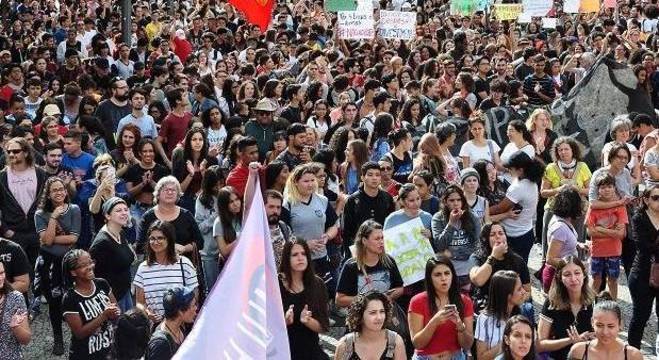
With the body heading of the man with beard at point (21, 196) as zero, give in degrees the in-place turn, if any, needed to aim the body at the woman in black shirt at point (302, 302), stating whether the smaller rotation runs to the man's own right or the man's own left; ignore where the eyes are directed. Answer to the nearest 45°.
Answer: approximately 45° to the man's own left

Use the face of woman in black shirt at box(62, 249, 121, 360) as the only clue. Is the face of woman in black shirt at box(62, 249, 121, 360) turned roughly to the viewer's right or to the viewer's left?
to the viewer's right

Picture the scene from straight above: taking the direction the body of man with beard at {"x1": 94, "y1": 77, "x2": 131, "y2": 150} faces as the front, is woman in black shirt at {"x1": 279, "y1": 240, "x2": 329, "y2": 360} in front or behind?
in front

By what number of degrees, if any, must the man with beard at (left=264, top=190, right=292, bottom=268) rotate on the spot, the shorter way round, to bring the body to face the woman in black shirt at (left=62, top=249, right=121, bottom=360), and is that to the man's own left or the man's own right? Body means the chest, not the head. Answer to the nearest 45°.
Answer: approximately 45° to the man's own right

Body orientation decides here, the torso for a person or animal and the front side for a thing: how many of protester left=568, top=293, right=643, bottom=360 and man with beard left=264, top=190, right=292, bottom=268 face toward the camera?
2

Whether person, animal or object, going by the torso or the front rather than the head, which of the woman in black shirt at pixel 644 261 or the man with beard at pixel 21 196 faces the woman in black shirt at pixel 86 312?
the man with beard

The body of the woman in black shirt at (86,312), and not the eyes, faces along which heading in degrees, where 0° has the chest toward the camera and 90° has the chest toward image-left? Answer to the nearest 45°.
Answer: approximately 315°

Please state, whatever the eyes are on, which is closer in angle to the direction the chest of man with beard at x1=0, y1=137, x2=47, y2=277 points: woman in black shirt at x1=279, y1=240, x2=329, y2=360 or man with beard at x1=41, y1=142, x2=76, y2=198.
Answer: the woman in black shirt

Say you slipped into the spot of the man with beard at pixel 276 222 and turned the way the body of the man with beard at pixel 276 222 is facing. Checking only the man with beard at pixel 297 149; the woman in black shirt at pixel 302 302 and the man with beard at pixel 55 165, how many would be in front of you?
1

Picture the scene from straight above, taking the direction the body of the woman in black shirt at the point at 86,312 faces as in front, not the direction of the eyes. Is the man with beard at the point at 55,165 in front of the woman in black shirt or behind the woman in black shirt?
behind

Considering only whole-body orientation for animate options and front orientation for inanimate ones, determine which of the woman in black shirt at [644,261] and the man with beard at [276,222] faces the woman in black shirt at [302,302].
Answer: the man with beard
